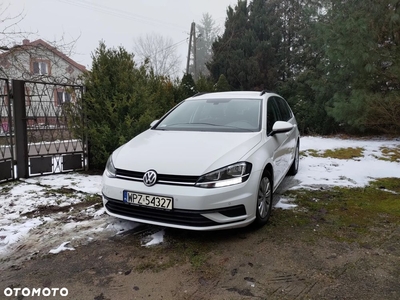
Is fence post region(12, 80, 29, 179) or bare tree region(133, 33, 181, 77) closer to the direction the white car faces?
the fence post

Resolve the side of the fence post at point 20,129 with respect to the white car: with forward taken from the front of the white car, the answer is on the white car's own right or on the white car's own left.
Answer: on the white car's own right

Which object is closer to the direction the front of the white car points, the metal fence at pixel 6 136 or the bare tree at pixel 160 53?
the metal fence

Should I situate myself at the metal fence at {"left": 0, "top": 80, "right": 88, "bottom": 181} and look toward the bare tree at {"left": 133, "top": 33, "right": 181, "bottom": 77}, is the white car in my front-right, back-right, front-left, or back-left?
back-right

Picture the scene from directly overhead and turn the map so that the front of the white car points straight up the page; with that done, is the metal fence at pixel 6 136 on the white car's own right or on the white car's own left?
on the white car's own right

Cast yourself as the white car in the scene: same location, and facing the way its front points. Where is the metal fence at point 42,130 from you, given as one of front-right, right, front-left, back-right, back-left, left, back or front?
right

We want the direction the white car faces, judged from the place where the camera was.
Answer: facing the viewer and to the left of the viewer

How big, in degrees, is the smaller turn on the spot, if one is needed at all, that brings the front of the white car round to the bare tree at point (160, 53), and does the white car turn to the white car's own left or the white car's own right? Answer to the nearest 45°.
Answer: approximately 135° to the white car's own right
